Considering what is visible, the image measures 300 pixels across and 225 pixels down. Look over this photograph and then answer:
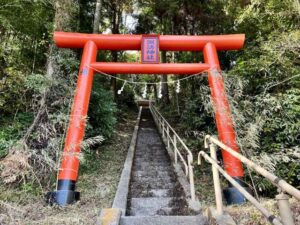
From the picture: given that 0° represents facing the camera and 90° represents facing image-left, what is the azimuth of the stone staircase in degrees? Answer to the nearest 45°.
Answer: approximately 0°
